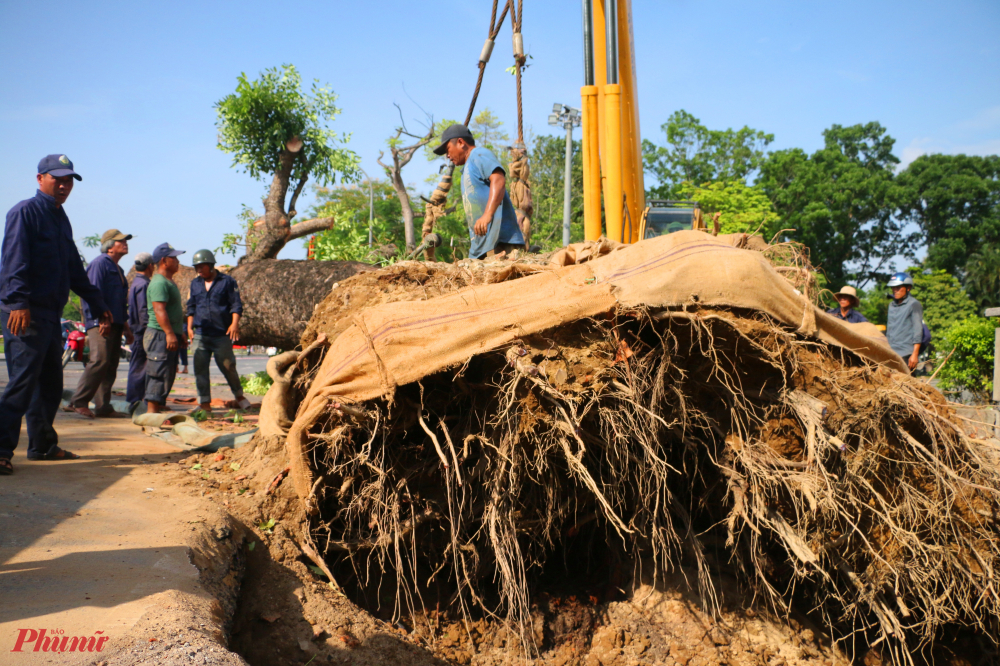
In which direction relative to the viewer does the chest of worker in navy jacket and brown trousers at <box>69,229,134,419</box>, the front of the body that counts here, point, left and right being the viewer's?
facing to the right of the viewer

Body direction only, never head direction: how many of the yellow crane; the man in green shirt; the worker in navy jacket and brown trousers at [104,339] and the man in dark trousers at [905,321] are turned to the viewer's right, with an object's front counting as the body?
2

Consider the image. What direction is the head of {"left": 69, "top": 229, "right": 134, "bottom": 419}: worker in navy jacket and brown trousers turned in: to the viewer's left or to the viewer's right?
to the viewer's right

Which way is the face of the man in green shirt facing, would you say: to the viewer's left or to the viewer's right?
to the viewer's right

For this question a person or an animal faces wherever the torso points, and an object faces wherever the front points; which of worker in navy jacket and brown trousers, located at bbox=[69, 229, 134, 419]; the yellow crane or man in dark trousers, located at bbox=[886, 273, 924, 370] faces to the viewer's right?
the worker in navy jacket and brown trousers

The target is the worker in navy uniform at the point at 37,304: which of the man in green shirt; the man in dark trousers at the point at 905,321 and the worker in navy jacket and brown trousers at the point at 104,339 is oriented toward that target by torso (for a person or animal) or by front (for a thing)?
the man in dark trousers

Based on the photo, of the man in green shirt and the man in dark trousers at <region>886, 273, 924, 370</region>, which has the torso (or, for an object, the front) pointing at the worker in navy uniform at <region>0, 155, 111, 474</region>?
the man in dark trousers

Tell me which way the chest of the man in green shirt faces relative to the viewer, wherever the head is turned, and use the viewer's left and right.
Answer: facing to the right of the viewer
